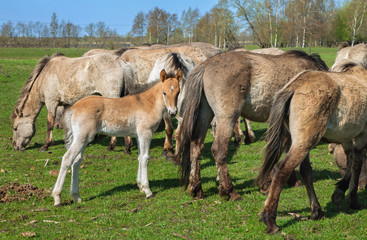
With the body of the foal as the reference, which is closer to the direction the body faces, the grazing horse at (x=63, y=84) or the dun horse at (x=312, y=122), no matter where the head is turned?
the dun horse

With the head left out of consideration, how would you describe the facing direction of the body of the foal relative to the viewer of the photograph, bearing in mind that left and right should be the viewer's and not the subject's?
facing to the right of the viewer

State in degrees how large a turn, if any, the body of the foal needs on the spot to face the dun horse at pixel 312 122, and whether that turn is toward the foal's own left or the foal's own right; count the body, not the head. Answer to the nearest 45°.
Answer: approximately 45° to the foal's own right

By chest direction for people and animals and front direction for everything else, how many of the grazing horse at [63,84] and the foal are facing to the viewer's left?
1

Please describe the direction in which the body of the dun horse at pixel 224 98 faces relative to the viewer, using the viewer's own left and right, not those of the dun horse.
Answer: facing away from the viewer and to the right of the viewer

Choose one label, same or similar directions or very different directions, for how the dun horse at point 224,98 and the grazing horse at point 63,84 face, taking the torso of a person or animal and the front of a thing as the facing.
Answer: very different directions

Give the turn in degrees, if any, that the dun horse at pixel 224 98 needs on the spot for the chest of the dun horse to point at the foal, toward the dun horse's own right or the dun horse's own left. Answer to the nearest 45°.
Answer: approximately 135° to the dun horse's own left

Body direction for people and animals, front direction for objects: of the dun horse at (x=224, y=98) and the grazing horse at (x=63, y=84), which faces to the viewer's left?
the grazing horse

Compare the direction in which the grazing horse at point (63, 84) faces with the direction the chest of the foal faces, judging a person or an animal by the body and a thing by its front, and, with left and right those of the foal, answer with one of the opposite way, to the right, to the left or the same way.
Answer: the opposite way

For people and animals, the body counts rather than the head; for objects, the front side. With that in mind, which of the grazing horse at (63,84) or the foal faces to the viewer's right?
the foal

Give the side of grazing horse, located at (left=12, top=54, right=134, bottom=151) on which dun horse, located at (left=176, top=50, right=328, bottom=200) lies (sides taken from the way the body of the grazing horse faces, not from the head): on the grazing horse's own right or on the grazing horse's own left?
on the grazing horse's own left

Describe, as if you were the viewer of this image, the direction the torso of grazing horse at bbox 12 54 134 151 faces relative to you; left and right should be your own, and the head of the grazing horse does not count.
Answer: facing to the left of the viewer

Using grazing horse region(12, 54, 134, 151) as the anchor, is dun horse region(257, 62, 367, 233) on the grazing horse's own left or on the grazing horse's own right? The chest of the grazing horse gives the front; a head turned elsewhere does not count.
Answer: on the grazing horse's own left
